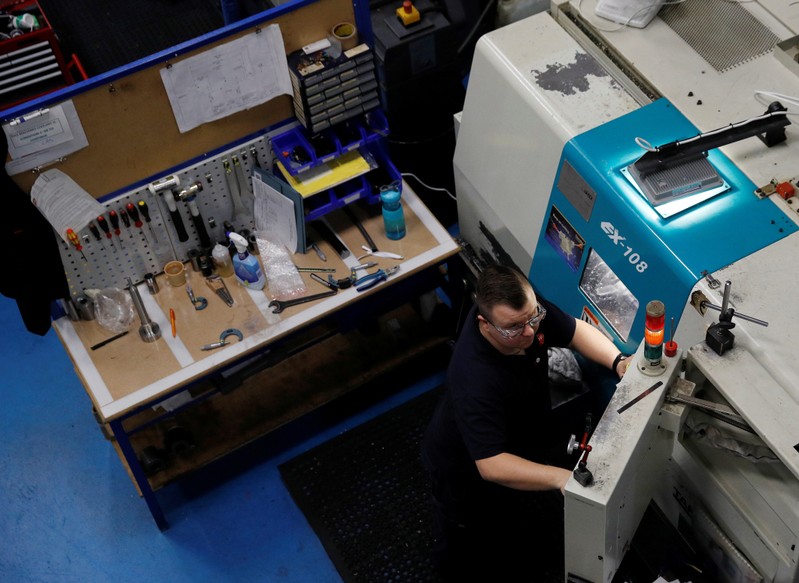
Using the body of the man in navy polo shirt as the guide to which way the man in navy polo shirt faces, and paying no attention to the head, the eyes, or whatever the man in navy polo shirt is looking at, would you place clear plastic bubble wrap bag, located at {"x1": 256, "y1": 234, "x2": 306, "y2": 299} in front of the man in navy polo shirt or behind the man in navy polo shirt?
behind

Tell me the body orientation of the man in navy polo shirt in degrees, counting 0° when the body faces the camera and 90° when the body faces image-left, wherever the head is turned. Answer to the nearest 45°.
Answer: approximately 315°

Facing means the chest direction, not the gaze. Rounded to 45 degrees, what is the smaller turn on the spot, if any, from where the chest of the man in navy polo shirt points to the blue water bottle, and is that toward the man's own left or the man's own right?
approximately 180°

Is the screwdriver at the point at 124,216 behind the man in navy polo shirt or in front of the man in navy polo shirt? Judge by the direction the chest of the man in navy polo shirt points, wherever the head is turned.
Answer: behind

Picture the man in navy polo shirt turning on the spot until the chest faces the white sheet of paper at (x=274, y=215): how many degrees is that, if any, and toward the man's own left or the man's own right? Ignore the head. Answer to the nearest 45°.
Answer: approximately 180°

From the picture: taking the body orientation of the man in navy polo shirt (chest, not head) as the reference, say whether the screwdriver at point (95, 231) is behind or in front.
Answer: behind

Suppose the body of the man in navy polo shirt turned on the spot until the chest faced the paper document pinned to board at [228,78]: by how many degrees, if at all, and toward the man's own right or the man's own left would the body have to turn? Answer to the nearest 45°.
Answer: approximately 180°

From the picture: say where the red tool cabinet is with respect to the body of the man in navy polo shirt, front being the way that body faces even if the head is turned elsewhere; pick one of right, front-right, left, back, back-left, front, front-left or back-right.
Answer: back

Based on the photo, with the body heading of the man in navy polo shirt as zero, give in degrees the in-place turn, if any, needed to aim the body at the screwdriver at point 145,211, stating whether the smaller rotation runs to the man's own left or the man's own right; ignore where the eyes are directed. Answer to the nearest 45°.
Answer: approximately 180°

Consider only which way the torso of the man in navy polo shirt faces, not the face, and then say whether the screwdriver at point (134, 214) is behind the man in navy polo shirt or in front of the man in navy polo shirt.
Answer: behind
